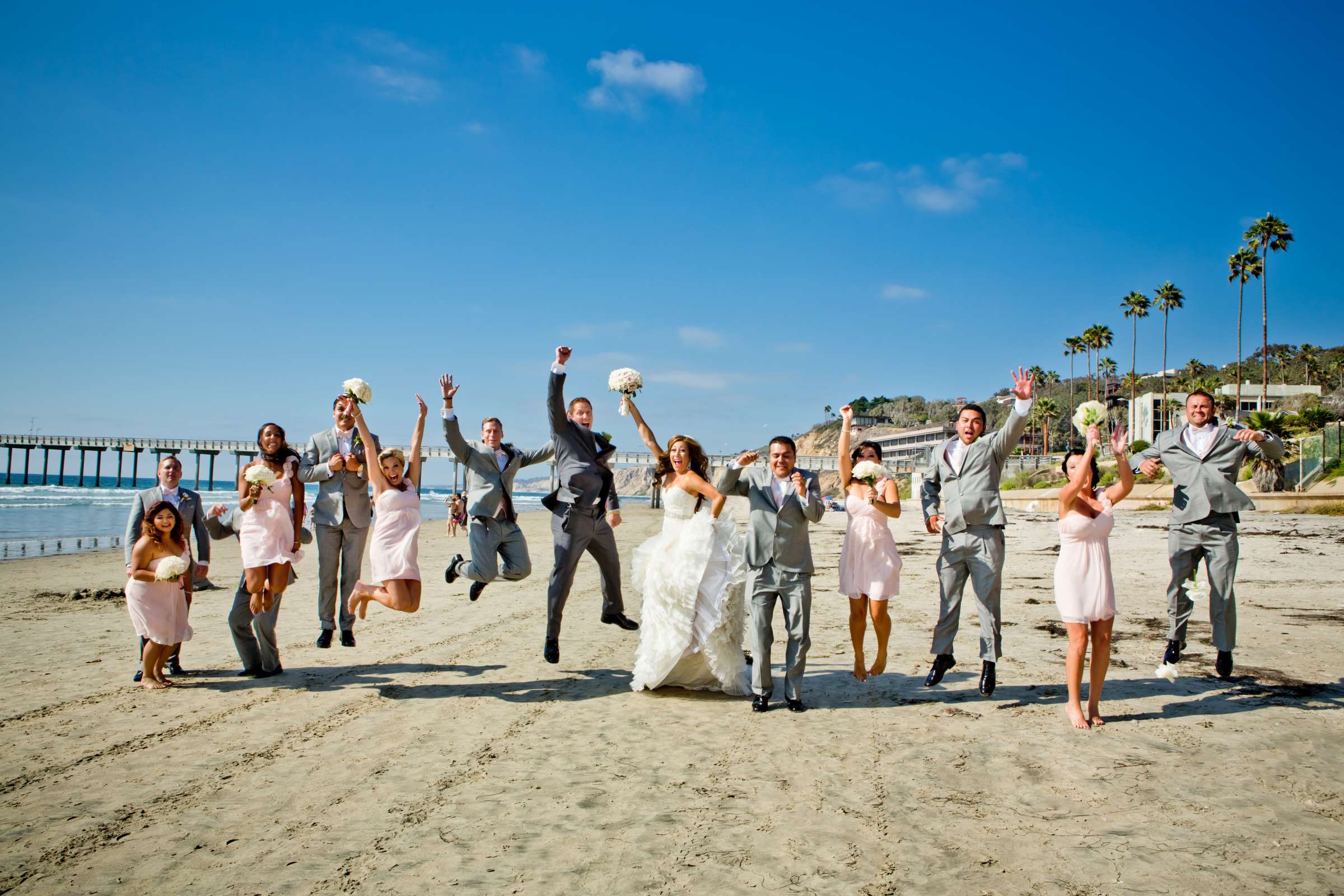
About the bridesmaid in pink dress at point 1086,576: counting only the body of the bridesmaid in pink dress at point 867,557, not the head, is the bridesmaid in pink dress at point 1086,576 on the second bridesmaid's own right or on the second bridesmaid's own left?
on the second bridesmaid's own left

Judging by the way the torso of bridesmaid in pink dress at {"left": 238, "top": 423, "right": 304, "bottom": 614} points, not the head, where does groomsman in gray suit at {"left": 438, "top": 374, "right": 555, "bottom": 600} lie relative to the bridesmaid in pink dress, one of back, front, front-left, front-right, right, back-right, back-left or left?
left

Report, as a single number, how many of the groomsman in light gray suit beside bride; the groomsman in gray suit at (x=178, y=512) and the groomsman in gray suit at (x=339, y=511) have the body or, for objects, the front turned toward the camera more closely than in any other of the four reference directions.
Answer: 3

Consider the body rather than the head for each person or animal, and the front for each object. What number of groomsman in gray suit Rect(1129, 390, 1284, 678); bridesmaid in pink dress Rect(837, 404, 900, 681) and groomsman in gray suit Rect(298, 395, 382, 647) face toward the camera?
3

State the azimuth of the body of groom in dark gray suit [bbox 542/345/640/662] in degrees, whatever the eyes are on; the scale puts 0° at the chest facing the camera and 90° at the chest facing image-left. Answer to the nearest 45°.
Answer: approximately 315°

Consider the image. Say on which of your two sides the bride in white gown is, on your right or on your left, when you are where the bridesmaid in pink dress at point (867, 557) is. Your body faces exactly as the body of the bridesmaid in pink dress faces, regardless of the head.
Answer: on your right

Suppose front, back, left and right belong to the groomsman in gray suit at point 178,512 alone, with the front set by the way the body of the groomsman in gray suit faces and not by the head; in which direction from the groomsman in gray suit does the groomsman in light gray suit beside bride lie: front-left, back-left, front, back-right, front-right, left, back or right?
front-left

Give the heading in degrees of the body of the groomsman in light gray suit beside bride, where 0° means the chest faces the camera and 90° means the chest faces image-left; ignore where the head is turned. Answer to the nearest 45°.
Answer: approximately 0°

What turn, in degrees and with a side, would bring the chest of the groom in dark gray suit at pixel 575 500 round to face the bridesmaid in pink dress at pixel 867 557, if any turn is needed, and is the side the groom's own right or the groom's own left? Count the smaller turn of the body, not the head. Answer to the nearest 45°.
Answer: approximately 45° to the groom's own left

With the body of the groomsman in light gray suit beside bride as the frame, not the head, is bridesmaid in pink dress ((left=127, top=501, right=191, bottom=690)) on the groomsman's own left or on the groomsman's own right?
on the groomsman's own right

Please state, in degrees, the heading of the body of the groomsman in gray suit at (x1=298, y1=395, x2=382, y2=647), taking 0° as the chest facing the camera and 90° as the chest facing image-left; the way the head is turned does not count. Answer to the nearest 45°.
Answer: approximately 0°

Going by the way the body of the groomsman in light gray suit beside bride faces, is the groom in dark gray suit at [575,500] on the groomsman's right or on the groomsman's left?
on the groomsman's right

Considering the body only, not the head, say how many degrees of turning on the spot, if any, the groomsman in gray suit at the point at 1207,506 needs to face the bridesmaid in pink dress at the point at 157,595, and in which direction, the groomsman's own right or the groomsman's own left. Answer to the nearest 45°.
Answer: approximately 45° to the groomsman's own right

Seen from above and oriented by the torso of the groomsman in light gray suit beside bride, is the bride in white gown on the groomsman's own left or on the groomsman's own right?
on the groomsman's own right
